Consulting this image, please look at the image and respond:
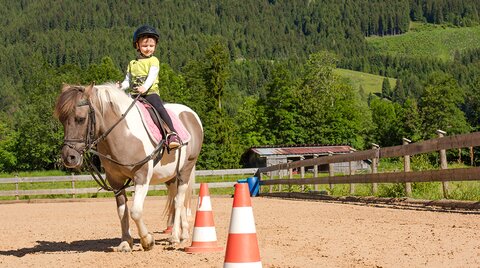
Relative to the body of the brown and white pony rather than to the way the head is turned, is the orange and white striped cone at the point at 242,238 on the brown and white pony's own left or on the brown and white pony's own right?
on the brown and white pony's own left

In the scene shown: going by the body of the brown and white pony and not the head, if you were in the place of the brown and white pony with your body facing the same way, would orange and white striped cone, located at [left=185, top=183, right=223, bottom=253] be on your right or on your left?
on your left

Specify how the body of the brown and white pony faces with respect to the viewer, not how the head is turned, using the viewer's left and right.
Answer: facing the viewer and to the left of the viewer

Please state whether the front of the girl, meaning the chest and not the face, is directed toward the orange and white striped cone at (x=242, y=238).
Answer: no

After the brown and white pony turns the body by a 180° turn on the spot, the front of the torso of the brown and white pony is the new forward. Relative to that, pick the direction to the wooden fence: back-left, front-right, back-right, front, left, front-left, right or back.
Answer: front

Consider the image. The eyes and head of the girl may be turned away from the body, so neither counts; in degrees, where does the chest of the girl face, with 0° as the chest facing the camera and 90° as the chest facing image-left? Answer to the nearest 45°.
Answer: approximately 45°

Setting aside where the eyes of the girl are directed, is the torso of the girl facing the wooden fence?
no
